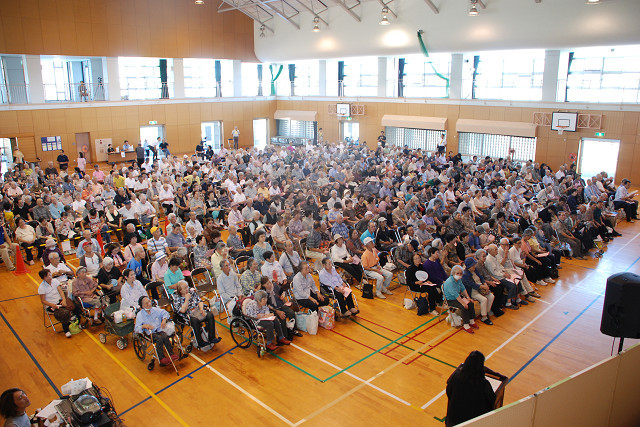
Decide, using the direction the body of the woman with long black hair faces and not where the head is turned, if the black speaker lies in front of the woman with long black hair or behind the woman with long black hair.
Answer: in front

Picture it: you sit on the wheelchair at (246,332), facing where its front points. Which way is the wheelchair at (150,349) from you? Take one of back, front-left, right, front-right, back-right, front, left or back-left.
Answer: back-right

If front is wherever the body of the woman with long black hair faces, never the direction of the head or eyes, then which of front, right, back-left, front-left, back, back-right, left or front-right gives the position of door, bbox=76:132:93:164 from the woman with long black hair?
left

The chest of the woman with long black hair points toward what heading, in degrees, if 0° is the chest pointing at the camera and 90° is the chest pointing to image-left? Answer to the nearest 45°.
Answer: approximately 225°

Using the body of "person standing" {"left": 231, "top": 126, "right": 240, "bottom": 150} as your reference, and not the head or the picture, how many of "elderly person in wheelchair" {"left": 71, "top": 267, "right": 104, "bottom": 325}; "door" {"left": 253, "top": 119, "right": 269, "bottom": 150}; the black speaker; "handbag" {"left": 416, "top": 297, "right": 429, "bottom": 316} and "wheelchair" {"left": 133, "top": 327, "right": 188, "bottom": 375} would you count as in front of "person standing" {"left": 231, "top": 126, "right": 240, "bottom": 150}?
4

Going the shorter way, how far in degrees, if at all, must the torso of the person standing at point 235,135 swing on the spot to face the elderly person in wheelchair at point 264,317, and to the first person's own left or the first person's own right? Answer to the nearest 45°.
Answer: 0° — they already face them

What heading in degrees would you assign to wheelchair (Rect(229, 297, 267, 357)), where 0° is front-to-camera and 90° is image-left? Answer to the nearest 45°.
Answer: approximately 315°

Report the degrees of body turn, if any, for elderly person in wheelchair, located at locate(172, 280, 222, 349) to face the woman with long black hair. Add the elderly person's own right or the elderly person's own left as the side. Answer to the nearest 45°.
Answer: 0° — they already face them

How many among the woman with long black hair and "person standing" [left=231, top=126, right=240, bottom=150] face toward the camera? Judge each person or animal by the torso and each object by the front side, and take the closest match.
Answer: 1
